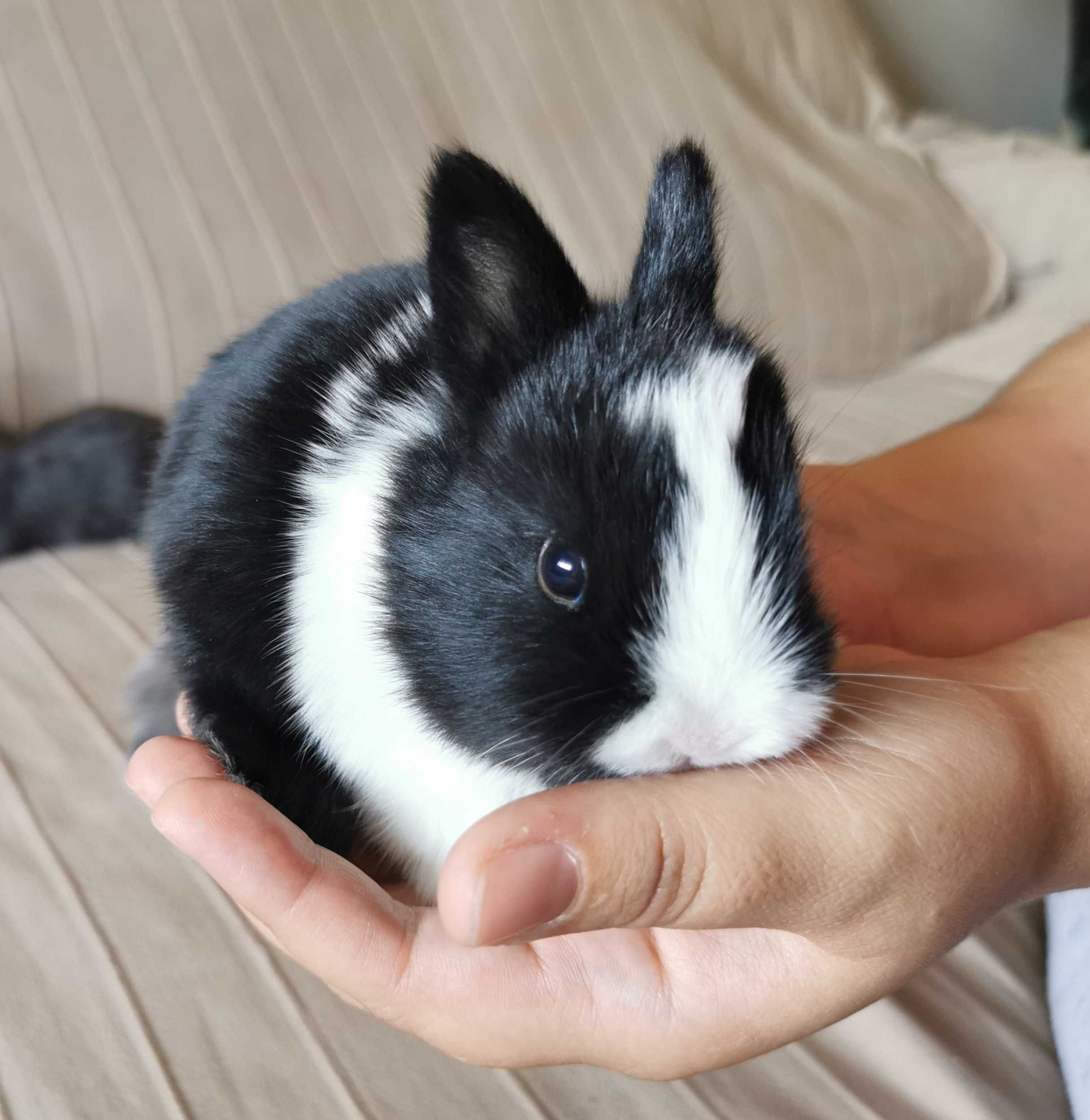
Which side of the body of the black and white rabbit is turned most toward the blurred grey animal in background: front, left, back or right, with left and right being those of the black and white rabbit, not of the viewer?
back

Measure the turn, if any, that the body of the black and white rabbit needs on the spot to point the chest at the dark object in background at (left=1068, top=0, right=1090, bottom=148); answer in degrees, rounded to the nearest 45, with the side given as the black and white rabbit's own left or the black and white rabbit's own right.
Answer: approximately 90° to the black and white rabbit's own left

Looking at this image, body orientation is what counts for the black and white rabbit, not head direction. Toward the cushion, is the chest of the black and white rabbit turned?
no

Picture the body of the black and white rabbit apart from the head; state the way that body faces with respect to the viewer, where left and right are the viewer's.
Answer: facing the viewer and to the right of the viewer
